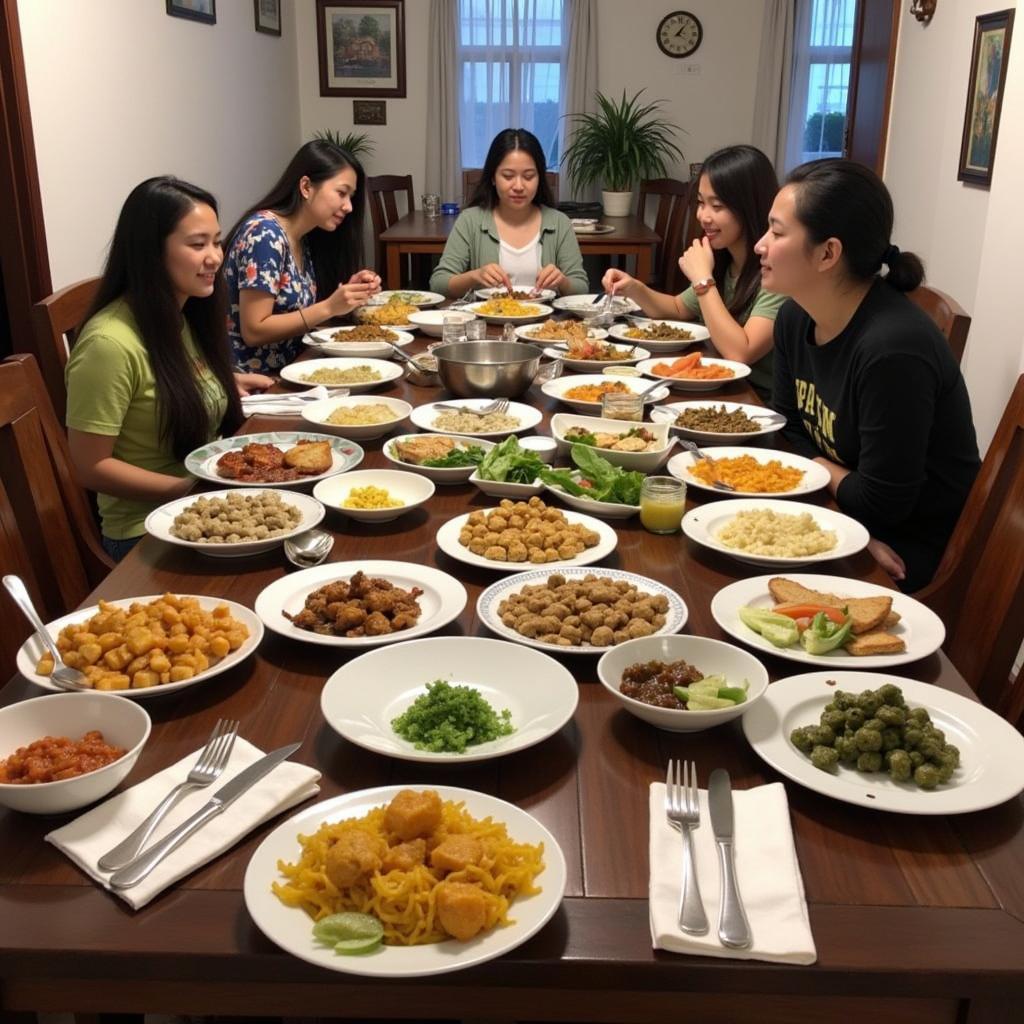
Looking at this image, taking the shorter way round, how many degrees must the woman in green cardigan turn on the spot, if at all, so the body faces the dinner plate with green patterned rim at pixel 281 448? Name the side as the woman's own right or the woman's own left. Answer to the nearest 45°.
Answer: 0° — they already face it

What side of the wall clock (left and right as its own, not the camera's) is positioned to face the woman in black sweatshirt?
front

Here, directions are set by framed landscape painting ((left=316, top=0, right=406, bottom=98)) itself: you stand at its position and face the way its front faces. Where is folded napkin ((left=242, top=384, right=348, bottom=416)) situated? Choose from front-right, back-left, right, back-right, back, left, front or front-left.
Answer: front

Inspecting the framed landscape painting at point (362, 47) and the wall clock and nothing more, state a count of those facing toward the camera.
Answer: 2

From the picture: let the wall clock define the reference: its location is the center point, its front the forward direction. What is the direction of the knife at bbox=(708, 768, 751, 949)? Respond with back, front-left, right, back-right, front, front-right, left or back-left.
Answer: front

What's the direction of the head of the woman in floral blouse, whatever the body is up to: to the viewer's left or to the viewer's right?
to the viewer's right

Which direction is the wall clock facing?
toward the camera

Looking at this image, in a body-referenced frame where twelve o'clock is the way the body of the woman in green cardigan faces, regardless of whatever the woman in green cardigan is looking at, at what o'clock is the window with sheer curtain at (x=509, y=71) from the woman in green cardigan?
The window with sheer curtain is roughly at 6 o'clock from the woman in green cardigan.

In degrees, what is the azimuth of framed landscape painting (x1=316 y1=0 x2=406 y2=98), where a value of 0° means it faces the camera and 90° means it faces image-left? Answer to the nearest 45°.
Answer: approximately 0°

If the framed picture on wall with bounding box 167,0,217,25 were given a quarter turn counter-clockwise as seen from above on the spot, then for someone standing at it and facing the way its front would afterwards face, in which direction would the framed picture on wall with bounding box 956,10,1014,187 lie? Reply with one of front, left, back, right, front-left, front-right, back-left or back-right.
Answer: right

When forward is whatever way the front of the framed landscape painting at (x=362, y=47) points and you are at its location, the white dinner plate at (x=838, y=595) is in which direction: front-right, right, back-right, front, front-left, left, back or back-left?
front

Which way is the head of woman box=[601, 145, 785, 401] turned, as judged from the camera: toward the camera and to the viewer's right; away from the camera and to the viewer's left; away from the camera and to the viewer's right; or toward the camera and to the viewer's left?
toward the camera and to the viewer's left

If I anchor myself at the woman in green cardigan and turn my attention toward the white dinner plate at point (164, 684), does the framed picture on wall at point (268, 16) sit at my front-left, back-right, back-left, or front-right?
back-right

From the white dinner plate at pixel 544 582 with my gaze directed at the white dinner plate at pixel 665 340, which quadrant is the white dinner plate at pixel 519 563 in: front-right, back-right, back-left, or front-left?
front-left

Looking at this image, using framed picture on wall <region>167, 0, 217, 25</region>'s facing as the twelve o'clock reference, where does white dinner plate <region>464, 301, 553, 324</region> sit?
The white dinner plate is roughly at 1 o'clock from the framed picture on wall.

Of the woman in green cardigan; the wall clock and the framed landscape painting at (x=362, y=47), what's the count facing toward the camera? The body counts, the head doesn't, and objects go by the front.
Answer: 3

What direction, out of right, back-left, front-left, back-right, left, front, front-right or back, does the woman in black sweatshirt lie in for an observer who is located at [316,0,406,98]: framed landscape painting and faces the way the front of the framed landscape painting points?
front

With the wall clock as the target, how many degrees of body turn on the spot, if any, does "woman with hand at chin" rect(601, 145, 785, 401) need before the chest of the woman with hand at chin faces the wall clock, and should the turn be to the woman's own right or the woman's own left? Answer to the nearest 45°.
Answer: approximately 135° to the woman's own right

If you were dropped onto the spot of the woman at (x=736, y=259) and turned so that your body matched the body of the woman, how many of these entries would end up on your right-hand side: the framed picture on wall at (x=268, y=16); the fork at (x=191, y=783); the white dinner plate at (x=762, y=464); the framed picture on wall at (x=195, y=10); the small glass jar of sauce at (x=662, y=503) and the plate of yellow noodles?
2

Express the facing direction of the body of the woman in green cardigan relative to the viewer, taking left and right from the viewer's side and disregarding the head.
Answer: facing the viewer
